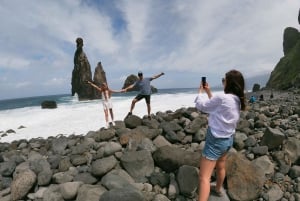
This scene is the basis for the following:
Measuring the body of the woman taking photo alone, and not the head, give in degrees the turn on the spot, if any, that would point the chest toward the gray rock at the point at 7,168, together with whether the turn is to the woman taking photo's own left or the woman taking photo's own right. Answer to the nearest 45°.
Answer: approximately 45° to the woman taking photo's own left

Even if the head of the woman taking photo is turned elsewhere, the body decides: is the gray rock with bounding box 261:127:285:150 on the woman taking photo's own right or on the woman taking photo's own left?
on the woman taking photo's own right

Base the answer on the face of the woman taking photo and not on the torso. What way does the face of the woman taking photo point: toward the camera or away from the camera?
away from the camera

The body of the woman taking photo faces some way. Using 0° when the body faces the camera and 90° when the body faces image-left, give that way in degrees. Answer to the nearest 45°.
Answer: approximately 135°

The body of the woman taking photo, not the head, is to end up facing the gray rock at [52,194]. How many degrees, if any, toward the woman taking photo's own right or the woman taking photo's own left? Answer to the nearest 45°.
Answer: approximately 45° to the woman taking photo's own left
